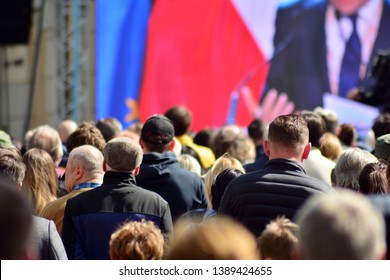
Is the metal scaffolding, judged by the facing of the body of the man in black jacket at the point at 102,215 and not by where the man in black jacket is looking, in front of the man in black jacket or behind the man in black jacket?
in front

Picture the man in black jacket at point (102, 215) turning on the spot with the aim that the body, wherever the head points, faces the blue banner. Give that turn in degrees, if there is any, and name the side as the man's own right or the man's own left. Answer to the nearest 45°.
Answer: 0° — they already face it

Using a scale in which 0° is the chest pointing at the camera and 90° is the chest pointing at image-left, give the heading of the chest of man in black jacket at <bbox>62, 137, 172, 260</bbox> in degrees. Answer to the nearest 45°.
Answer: approximately 180°

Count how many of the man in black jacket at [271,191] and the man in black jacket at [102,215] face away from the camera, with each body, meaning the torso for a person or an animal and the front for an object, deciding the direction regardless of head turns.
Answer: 2

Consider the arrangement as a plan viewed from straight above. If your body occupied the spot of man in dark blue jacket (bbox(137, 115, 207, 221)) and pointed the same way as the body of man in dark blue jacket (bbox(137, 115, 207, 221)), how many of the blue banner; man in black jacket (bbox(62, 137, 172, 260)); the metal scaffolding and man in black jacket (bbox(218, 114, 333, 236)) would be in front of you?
2

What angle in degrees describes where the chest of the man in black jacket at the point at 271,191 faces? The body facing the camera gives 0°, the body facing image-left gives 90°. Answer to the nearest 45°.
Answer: approximately 180°

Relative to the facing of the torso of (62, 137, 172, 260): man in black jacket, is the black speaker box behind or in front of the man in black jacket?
in front

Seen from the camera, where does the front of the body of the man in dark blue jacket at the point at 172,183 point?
away from the camera

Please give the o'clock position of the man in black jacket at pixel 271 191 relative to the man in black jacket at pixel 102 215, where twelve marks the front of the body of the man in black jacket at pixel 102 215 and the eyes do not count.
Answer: the man in black jacket at pixel 271 191 is roughly at 4 o'clock from the man in black jacket at pixel 102 215.

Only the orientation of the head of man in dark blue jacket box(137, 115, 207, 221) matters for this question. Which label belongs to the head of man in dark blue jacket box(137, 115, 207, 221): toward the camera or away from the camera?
away from the camera

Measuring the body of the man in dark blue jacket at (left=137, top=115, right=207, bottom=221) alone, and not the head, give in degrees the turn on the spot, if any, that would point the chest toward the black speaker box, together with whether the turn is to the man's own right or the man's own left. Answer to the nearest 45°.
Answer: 0° — they already face it

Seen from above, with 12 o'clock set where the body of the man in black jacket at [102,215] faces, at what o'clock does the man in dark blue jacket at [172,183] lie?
the man in dark blue jacket at [172,183] is roughly at 1 o'clock from the man in black jacket at [102,215].
